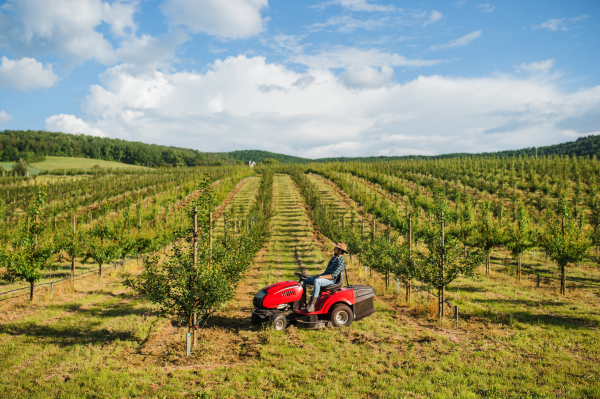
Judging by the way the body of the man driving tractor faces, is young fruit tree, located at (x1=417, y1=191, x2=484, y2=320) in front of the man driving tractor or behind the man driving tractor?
behind

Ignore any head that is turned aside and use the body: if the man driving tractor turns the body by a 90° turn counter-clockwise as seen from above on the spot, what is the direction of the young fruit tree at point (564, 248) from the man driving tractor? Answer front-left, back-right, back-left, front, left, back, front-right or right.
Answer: back-left

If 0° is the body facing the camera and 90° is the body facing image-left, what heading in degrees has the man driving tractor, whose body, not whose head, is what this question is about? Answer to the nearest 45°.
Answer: approximately 90°

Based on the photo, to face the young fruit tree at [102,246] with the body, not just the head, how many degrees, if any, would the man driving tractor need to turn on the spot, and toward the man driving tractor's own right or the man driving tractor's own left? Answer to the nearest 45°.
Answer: approximately 45° to the man driving tractor's own right
